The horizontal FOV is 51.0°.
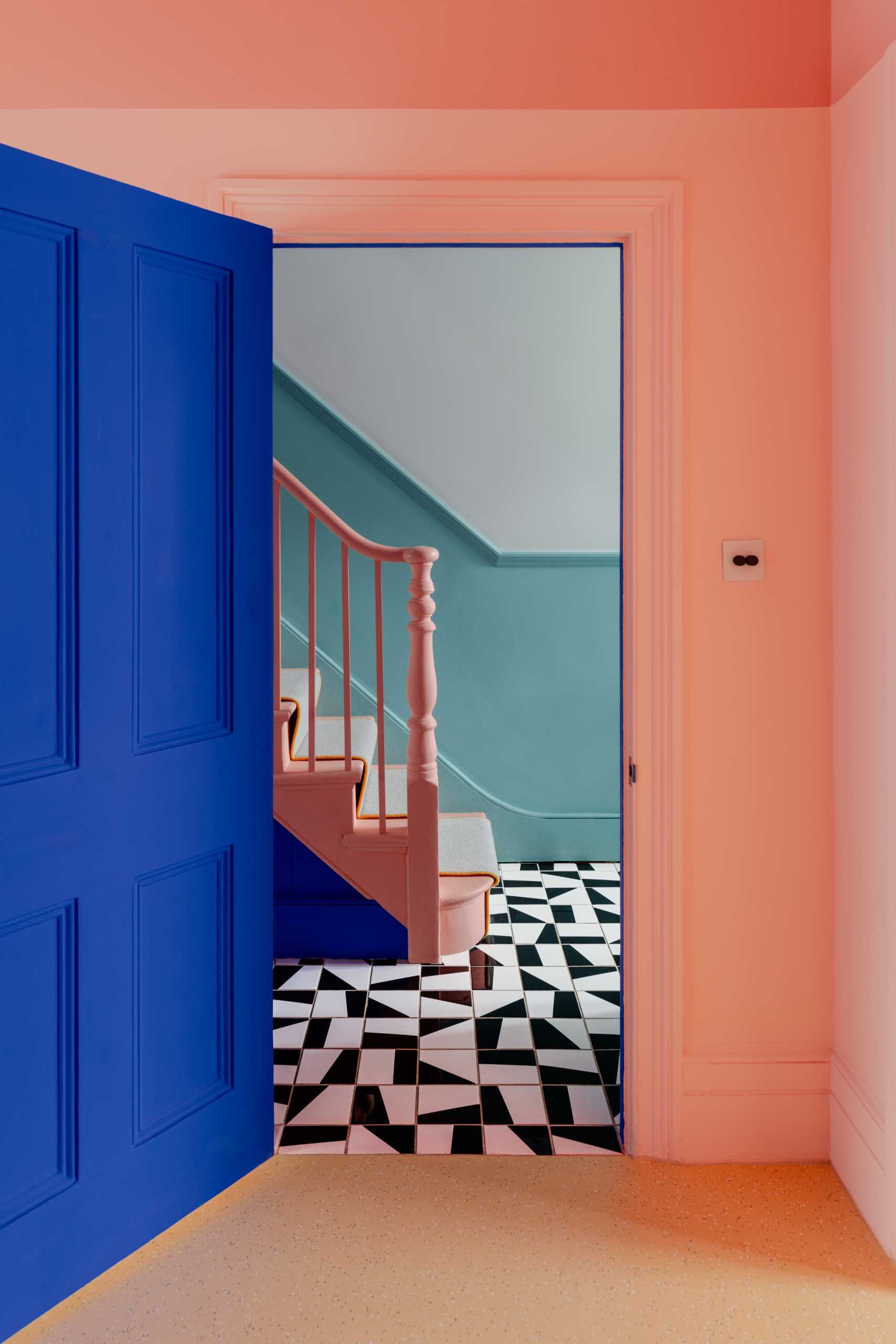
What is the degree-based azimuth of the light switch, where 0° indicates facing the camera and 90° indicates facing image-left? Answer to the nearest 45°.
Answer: approximately 0°

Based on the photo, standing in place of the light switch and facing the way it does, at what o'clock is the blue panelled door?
The blue panelled door is roughly at 2 o'clock from the light switch.
